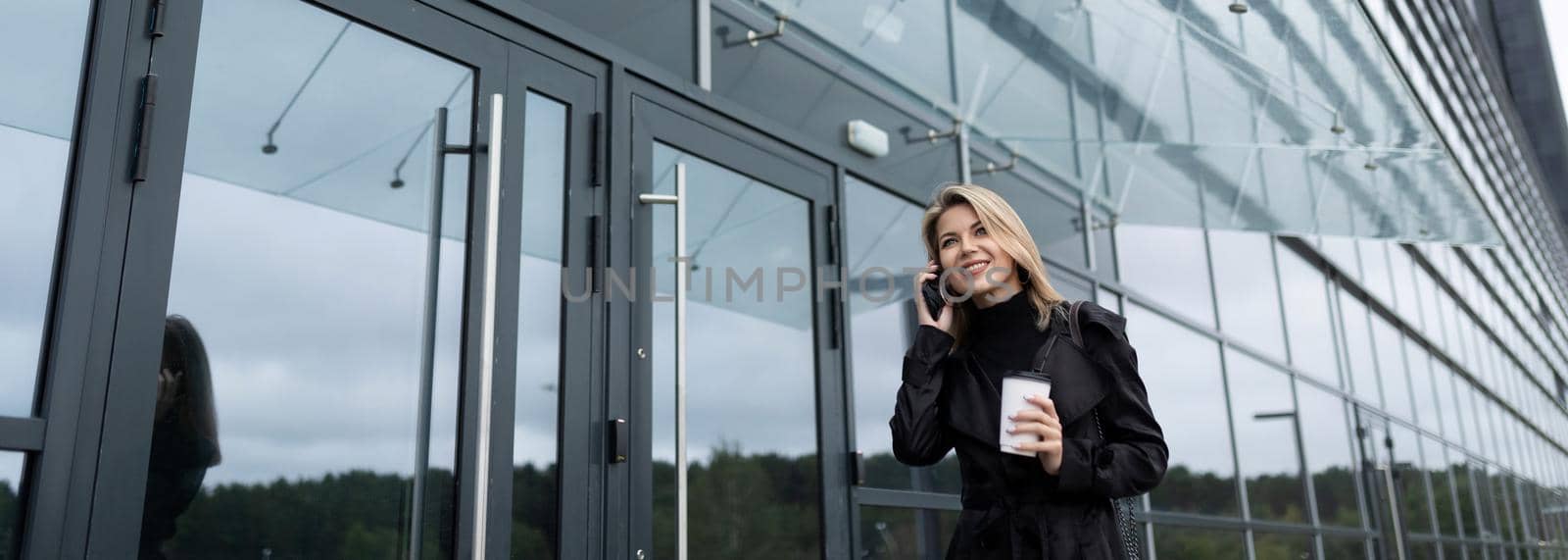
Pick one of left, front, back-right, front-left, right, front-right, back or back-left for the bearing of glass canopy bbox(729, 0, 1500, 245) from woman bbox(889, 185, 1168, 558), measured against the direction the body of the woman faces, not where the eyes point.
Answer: back

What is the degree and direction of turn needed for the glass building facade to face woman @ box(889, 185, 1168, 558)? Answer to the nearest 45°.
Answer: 0° — it already faces them

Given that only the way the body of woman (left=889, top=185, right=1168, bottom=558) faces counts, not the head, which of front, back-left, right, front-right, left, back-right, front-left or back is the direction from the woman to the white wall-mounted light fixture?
back

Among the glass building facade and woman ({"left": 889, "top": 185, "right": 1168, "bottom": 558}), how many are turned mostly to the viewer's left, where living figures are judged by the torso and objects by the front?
0

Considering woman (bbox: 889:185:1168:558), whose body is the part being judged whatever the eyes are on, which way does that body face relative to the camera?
toward the camera

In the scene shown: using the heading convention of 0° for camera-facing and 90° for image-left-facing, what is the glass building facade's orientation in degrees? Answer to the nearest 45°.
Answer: approximately 315°

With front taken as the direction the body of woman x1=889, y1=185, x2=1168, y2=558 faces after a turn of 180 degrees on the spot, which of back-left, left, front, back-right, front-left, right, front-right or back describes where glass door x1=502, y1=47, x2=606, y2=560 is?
front-left
